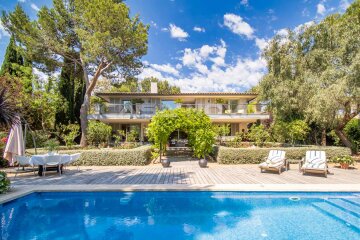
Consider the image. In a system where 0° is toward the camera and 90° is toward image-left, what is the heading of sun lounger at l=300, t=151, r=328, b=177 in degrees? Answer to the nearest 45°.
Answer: approximately 0°

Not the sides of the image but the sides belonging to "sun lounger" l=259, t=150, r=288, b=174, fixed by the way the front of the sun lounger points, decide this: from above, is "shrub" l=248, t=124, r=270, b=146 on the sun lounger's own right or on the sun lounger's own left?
on the sun lounger's own right

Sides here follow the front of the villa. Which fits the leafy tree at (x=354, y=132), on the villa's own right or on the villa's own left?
on the villa's own left

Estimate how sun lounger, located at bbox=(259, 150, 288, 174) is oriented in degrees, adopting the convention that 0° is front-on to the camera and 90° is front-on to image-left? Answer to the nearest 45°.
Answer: approximately 45°

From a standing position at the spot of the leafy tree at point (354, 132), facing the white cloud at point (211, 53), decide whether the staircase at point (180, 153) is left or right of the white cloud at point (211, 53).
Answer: left

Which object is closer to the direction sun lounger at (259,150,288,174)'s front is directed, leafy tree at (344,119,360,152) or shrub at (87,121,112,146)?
the shrub

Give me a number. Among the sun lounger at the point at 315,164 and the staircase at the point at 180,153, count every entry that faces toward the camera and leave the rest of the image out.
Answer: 2
